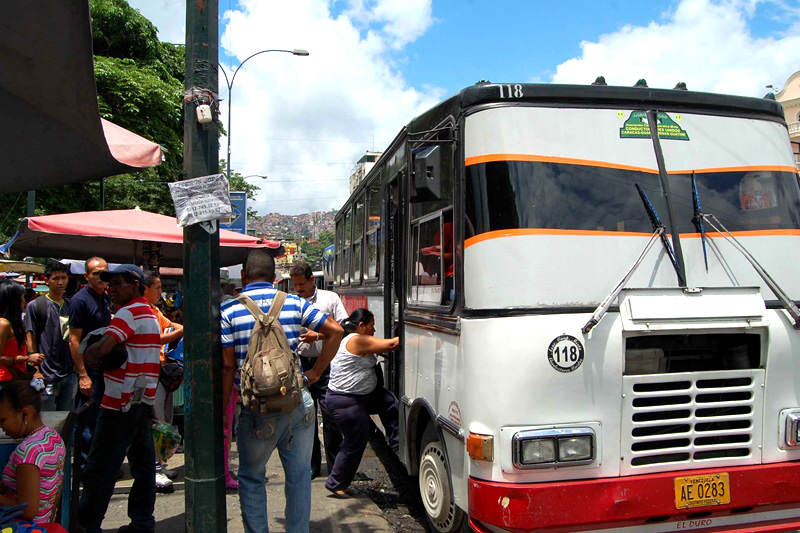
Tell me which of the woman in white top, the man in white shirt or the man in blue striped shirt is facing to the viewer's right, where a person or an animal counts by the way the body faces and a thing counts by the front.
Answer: the woman in white top

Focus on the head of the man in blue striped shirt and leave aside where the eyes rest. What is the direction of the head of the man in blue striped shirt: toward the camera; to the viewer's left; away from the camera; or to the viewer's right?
away from the camera

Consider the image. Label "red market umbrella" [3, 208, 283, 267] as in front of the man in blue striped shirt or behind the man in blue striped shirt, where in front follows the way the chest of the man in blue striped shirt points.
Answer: in front

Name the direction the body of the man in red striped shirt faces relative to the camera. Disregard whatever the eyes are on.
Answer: to the viewer's left

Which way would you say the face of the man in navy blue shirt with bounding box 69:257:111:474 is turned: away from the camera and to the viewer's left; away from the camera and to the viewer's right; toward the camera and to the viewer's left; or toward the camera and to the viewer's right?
toward the camera and to the viewer's right

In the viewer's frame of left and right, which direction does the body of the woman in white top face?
facing to the right of the viewer

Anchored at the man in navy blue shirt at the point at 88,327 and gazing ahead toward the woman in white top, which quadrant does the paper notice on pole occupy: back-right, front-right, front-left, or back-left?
front-right

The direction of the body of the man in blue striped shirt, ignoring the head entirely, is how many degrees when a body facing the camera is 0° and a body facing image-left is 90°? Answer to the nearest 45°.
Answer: approximately 180°

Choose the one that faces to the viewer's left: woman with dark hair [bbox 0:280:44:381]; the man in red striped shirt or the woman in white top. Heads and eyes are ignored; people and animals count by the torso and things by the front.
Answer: the man in red striped shirt

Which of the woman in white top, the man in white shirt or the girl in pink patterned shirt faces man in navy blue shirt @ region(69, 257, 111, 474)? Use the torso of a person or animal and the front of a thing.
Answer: the man in white shirt
